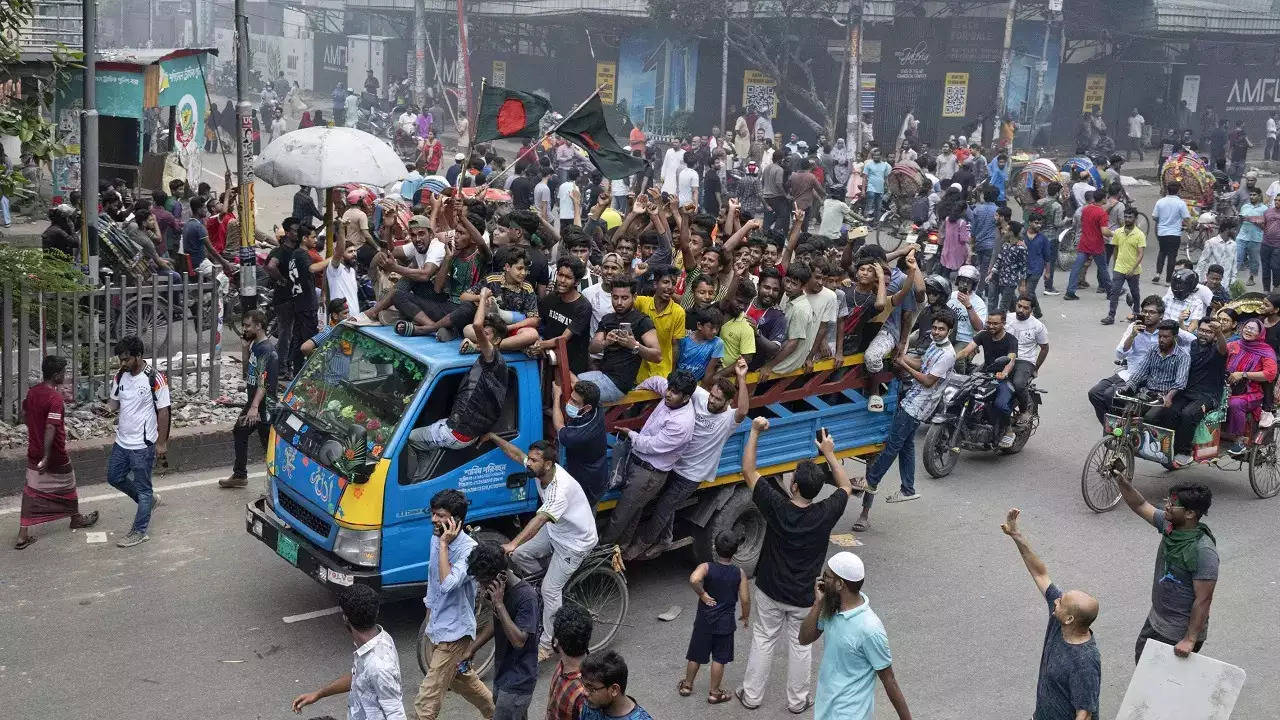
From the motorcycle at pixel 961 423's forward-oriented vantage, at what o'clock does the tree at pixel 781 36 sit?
The tree is roughly at 4 o'clock from the motorcycle.

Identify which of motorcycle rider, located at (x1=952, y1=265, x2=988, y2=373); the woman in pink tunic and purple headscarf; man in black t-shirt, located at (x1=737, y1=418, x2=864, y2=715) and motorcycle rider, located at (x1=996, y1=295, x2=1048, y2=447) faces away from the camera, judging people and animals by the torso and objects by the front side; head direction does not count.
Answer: the man in black t-shirt

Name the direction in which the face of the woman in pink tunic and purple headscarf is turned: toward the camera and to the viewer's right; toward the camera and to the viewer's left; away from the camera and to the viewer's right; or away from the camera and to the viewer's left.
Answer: toward the camera and to the viewer's left

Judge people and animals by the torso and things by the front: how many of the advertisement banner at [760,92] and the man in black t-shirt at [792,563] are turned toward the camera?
1

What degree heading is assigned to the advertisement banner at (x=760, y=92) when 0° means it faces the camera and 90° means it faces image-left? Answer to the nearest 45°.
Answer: approximately 0°

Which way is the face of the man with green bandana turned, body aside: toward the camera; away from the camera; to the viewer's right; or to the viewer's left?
to the viewer's left

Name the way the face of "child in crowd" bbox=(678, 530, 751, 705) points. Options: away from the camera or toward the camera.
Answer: away from the camera

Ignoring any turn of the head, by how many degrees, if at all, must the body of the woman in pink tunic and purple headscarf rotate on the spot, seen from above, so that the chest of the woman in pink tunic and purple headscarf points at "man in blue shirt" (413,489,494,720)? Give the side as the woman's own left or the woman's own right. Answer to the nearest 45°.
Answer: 0° — they already face them

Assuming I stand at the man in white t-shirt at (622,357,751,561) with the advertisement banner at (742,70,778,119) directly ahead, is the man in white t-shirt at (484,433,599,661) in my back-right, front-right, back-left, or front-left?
back-left

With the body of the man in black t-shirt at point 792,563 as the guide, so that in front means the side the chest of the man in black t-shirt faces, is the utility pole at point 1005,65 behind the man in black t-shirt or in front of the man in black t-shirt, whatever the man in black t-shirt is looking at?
in front

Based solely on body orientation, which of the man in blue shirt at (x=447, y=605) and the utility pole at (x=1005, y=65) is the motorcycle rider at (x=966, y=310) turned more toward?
the man in blue shirt

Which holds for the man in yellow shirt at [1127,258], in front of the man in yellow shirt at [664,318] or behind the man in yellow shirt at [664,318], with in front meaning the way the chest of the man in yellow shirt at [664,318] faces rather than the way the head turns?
behind

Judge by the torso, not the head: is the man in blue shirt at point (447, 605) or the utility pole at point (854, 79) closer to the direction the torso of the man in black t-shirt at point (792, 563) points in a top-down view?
the utility pole

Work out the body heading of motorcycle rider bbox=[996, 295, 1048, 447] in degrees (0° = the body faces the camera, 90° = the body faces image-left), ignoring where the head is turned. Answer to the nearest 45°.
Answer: approximately 45°
